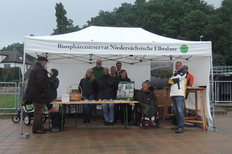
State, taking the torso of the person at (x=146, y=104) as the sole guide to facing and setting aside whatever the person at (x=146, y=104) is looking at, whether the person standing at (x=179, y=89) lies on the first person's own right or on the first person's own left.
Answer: on the first person's own left

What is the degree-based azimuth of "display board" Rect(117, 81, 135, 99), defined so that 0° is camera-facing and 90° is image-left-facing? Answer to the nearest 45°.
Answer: approximately 0°

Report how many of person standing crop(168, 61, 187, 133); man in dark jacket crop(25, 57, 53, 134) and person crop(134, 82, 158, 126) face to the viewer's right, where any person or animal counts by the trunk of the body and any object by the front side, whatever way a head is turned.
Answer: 1

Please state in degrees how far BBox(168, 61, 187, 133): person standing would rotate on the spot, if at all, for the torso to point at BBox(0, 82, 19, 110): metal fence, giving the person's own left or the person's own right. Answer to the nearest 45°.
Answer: approximately 45° to the person's own right

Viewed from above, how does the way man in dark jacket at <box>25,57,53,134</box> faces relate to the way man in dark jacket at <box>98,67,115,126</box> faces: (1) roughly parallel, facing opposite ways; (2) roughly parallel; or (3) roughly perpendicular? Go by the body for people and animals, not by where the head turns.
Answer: roughly perpendicular

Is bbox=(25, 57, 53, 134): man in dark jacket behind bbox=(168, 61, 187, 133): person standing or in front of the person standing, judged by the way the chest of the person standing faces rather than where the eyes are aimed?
in front

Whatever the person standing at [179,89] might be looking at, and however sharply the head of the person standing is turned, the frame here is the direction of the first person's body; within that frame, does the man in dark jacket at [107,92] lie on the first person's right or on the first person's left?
on the first person's right

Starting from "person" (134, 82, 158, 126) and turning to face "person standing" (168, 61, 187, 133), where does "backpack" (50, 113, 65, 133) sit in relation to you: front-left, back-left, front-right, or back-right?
back-right

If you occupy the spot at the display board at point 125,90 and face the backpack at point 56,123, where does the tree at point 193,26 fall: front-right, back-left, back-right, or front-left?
back-right

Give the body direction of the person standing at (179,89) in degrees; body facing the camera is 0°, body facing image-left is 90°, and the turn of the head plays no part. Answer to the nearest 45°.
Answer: approximately 45°

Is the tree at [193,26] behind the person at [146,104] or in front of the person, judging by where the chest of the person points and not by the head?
behind

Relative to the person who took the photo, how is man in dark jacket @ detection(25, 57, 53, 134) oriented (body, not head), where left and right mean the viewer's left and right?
facing to the right of the viewer

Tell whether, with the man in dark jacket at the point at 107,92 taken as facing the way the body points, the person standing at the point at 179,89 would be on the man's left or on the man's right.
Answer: on the man's left
